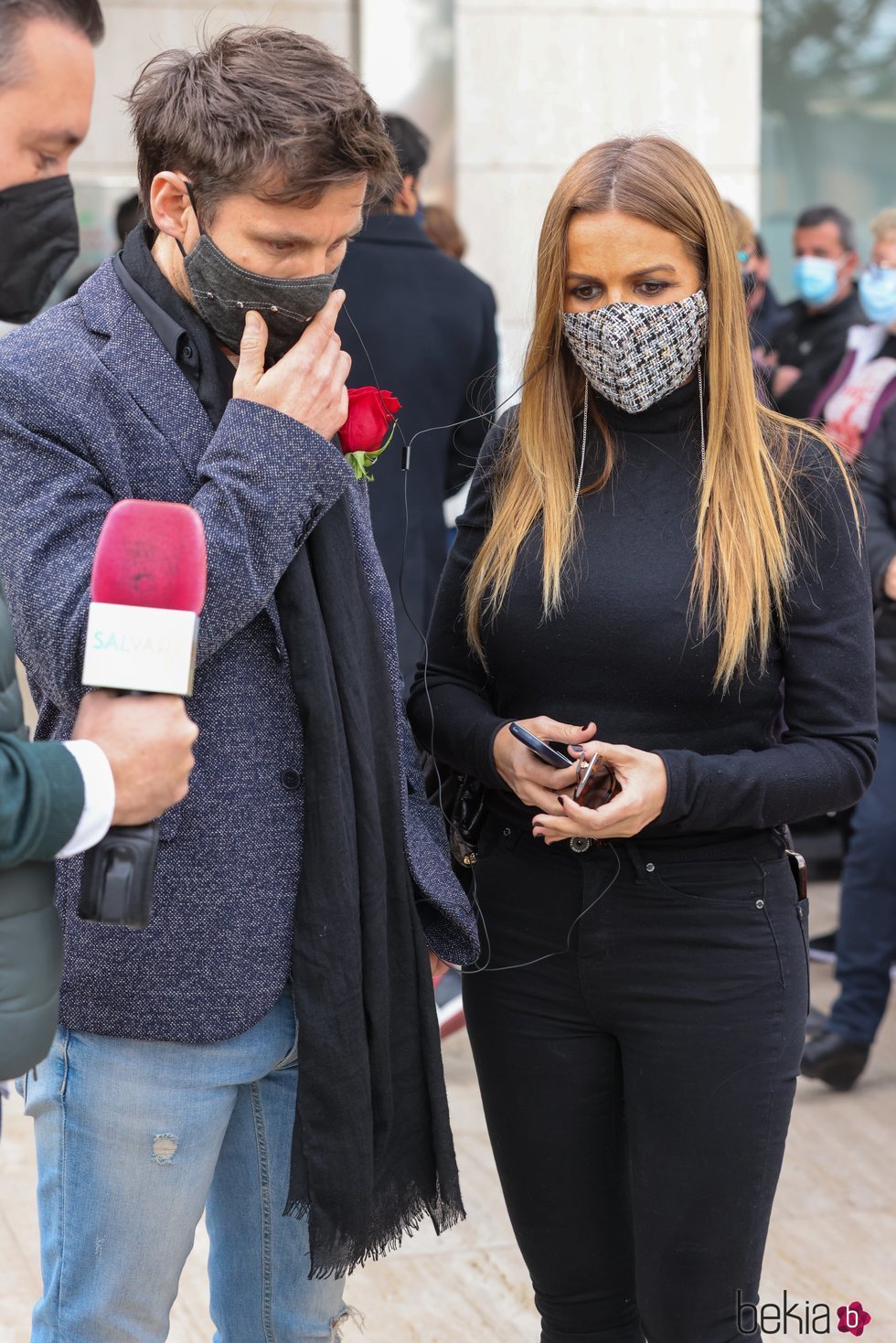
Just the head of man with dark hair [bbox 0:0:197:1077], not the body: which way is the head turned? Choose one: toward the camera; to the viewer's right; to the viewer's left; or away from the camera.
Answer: to the viewer's right

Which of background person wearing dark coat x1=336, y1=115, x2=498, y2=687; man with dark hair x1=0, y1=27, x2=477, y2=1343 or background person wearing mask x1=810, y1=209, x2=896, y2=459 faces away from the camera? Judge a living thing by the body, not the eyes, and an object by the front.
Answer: background person wearing dark coat x1=336, y1=115, x2=498, y2=687

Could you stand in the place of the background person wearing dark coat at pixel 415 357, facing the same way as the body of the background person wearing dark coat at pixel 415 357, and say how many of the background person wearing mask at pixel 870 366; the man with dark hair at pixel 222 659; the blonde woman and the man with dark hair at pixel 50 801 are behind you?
3

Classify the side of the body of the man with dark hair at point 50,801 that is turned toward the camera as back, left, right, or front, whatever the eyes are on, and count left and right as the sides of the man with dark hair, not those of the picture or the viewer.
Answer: right

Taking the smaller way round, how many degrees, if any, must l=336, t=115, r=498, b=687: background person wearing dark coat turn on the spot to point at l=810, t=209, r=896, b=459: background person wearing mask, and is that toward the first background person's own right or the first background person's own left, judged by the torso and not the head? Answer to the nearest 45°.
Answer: approximately 45° to the first background person's own right

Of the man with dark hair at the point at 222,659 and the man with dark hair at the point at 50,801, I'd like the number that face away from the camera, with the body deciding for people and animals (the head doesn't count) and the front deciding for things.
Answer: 0

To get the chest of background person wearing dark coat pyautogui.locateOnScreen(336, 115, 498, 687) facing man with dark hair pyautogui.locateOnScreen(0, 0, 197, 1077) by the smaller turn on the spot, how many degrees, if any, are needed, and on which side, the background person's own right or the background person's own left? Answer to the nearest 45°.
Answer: approximately 180°

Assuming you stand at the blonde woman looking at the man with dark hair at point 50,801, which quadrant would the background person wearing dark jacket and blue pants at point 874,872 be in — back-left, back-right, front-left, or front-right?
back-right

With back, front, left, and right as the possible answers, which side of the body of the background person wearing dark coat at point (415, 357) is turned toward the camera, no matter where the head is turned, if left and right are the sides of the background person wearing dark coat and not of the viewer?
back

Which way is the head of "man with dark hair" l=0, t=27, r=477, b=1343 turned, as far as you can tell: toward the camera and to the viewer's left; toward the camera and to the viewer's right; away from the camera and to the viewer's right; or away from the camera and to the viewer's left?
toward the camera and to the viewer's right

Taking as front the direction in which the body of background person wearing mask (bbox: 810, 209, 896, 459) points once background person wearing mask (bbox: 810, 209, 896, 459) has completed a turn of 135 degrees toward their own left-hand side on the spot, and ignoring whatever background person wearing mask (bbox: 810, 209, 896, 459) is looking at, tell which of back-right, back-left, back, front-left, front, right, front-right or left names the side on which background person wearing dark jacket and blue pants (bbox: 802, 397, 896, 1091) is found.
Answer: right

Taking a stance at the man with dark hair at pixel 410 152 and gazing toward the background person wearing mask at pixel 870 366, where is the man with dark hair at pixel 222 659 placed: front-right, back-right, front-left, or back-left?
back-right

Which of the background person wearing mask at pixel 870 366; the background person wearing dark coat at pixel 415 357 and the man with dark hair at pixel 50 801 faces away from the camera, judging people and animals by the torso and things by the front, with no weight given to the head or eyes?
the background person wearing dark coat at pixel 415 357

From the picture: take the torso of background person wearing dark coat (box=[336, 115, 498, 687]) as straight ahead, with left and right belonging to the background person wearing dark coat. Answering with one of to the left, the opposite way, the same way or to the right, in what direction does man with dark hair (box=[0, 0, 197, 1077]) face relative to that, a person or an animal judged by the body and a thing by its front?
to the right

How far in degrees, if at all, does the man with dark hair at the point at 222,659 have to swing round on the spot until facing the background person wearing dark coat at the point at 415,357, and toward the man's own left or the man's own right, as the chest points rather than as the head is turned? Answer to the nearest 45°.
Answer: approximately 135° to the man's own left

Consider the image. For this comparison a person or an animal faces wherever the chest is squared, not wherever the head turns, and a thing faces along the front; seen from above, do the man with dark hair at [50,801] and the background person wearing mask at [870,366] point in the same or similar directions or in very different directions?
very different directions
